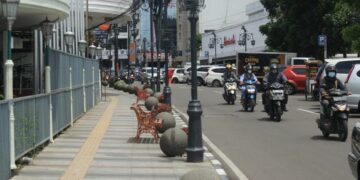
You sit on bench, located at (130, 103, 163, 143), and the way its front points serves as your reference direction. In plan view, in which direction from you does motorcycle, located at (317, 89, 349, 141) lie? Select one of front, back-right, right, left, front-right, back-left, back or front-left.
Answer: front

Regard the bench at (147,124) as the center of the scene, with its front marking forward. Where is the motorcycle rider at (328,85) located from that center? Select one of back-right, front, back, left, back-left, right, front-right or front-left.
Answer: front

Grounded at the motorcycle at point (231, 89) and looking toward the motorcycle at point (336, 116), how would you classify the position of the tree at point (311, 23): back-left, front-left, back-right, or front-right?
back-left

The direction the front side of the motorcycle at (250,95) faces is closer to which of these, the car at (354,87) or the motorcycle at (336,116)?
the motorcycle

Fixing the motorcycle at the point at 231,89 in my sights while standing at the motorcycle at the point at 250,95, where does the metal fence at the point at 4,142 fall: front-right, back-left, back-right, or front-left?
back-left

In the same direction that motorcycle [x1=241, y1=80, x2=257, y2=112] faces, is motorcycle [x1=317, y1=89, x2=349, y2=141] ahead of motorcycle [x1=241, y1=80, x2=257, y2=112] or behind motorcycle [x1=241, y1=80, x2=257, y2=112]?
ahead

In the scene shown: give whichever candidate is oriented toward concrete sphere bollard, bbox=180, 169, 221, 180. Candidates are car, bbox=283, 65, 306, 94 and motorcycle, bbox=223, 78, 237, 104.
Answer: the motorcycle

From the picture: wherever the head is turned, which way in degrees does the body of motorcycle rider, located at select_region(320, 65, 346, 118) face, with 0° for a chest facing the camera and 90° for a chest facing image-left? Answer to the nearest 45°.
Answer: approximately 315°

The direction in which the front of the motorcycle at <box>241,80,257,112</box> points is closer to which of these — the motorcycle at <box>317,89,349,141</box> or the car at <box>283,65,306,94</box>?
the motorcycle

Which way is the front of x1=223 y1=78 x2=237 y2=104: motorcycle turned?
toward the camera

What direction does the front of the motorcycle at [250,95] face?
toward the camera
